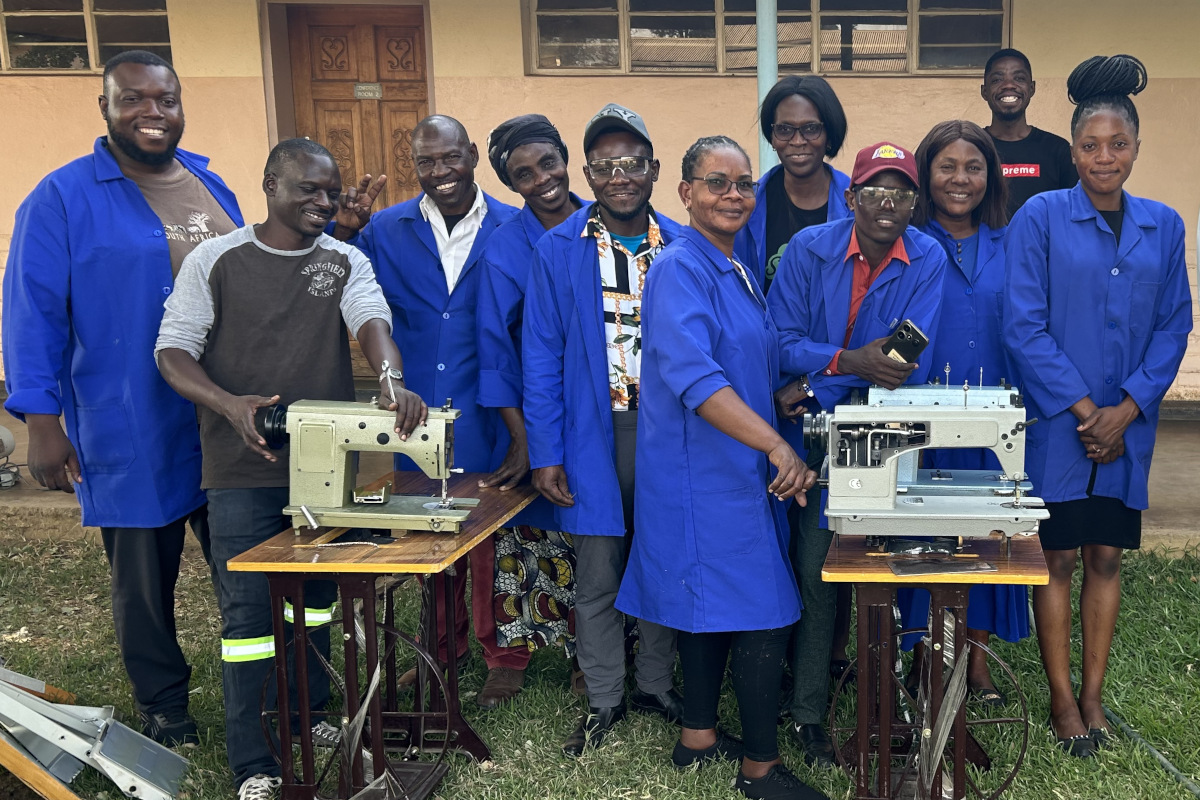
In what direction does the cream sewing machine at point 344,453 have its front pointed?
away from the camera

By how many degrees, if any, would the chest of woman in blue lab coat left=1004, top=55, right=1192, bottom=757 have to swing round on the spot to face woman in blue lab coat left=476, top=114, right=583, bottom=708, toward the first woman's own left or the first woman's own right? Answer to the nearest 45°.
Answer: approximately 90° to the first woman's own right

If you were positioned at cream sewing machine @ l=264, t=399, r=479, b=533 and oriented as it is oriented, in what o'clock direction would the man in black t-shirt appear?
The man in black t-shirt is roughly at 2 o'clock from the cream sewing machine.

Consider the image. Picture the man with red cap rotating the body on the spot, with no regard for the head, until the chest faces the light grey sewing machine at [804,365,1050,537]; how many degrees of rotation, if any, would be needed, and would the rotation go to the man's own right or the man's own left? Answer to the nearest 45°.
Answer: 0° — they already face it

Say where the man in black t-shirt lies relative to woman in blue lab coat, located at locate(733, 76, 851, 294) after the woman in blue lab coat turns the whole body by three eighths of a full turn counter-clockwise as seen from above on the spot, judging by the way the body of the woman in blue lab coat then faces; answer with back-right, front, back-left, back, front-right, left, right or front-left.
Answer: front

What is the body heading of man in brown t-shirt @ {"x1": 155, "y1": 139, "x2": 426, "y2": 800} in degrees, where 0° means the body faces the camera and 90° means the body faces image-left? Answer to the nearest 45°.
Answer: approximately 315°

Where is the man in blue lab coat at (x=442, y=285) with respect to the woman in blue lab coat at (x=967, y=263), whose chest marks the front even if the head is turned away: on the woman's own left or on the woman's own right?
on the woman's own right

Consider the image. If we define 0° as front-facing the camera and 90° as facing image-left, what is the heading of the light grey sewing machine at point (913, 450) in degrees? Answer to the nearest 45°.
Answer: approximately 180°

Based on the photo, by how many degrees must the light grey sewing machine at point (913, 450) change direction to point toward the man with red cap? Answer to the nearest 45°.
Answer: approximately 45° to its left

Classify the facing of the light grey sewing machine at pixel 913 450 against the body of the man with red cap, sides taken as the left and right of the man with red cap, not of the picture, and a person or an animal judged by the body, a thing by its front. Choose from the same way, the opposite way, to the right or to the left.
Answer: the opposite way
